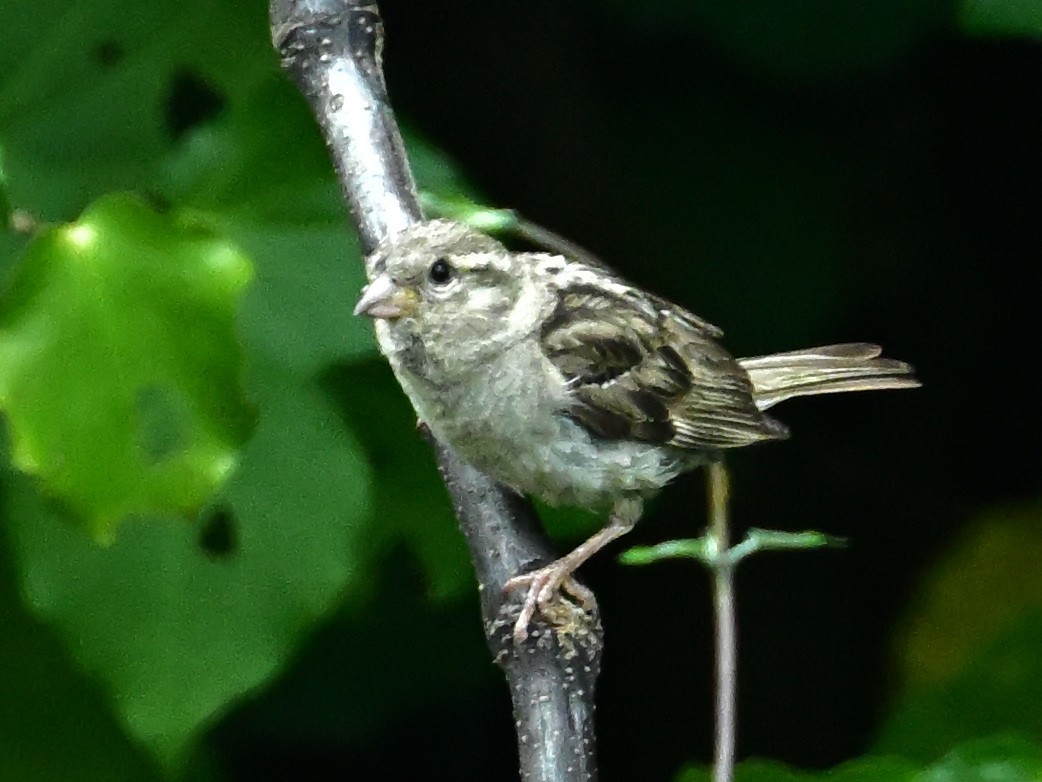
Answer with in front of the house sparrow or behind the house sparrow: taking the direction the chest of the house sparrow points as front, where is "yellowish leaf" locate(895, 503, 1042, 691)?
behind

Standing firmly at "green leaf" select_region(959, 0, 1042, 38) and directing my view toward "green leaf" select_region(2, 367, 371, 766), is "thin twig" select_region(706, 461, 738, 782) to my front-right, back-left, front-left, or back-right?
front-left

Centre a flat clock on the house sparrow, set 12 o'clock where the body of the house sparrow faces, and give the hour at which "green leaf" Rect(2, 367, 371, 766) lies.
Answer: The green leaf is roughly at 12 o'clock from the house sparrow.

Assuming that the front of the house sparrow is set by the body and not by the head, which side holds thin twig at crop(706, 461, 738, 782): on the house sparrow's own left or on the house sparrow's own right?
on the house sparrow's own left

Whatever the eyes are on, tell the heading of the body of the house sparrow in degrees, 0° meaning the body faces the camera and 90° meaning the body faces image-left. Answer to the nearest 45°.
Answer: approximately 45°

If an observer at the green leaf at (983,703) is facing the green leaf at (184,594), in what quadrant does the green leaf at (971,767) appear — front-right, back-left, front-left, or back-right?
front-left

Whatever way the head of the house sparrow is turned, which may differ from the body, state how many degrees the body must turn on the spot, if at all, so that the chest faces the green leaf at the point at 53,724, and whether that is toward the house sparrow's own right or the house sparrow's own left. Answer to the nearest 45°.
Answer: approximately 45° to the house sparrow's own right

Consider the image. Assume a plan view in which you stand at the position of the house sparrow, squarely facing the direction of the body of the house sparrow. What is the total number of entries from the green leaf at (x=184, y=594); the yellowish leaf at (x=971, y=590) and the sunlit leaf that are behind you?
1
